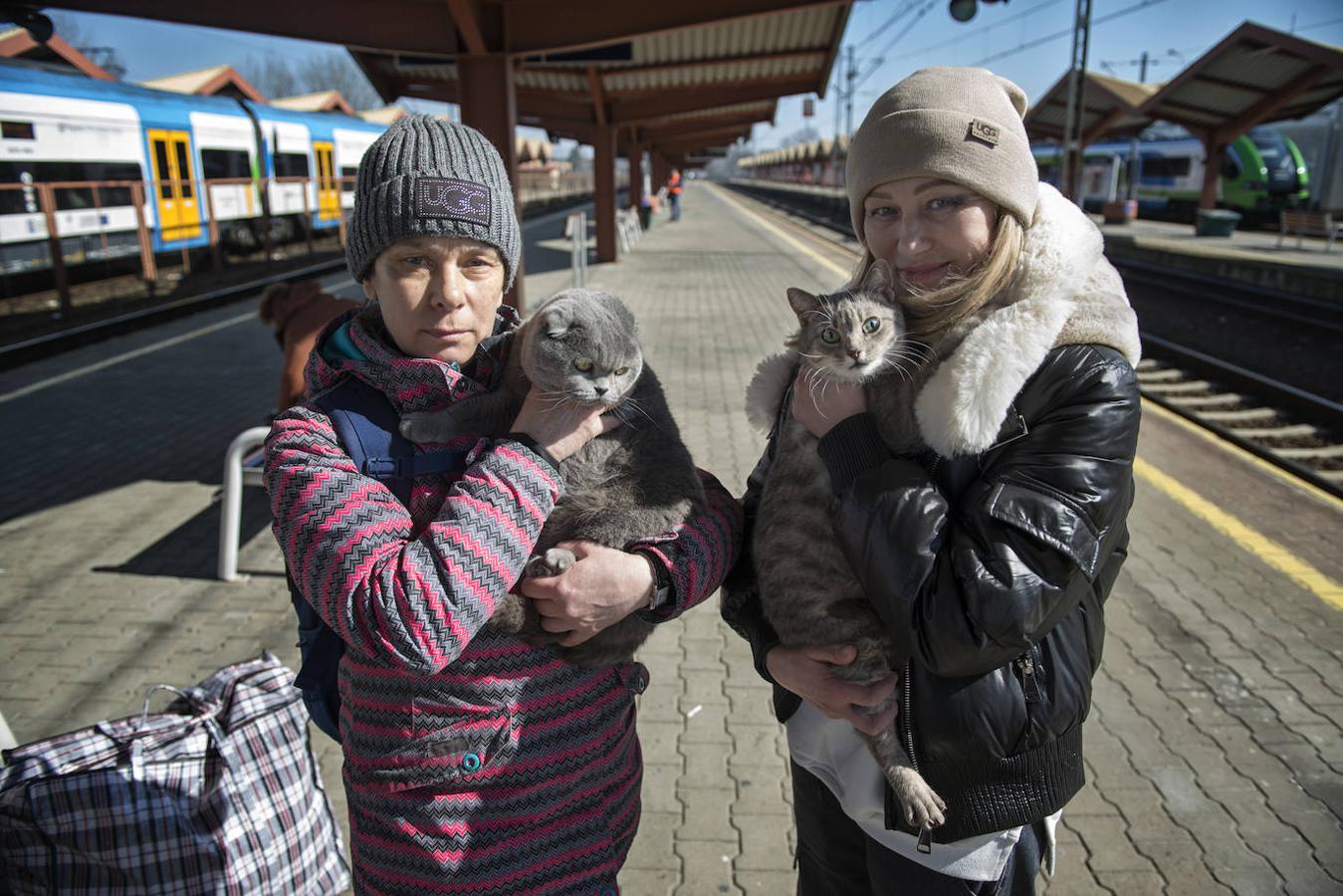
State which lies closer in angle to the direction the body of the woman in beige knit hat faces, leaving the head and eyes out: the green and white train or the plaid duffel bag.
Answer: the plaid duffel bag

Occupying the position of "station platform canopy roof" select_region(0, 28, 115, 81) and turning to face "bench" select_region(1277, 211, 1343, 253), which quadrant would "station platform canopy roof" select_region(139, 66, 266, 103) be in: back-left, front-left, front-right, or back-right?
front-left

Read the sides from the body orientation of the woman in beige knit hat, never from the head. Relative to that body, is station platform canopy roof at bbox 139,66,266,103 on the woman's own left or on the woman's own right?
on the woman's own right

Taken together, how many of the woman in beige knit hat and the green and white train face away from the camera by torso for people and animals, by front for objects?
0

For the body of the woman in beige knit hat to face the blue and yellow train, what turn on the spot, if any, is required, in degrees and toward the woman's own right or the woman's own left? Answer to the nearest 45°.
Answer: approximately 90° to the woman's own right

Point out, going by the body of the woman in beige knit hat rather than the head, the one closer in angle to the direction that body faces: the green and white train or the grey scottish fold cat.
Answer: the grey scottish fold cat

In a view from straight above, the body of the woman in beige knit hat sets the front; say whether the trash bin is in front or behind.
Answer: behind

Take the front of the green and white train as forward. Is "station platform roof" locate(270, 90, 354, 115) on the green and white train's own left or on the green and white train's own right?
on the green and white train's own right

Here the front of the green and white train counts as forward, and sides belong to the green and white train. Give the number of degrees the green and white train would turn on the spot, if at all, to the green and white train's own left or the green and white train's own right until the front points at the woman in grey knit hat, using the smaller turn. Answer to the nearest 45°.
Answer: approximately 45° to the green and white train's own right

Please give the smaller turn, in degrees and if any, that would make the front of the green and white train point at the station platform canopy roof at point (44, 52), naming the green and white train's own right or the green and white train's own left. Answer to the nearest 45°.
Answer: approximately 90° to the green and white train's own right

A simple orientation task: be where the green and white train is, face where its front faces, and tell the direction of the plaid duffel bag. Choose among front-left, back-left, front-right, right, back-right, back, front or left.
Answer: front-right

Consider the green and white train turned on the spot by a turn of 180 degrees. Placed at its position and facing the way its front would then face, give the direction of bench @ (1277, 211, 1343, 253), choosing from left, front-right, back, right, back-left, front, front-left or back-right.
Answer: back-left

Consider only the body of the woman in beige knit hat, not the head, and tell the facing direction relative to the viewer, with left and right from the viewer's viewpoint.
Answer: facing the viewer and to the left of the viewer

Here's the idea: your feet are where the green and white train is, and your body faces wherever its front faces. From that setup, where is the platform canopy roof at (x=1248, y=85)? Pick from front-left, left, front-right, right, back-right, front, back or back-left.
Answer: front-right

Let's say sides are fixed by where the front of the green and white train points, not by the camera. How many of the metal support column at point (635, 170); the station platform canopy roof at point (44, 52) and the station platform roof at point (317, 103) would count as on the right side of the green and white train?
3

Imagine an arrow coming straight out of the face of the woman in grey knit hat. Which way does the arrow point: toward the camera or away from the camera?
toward the camera
